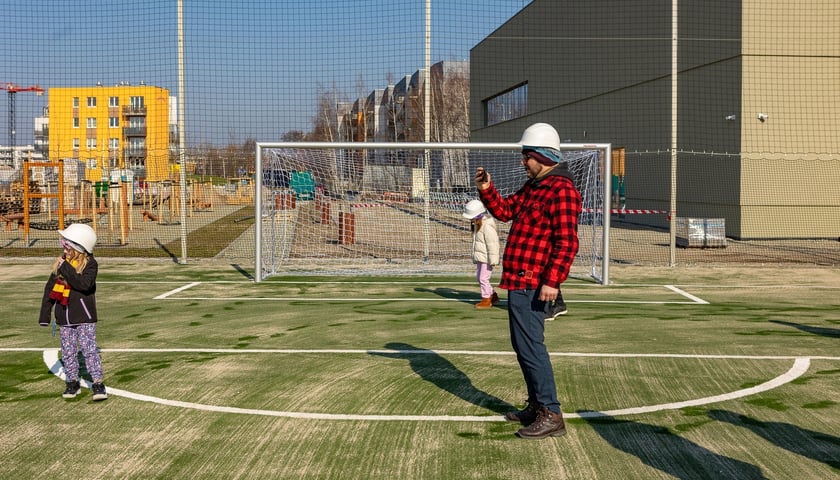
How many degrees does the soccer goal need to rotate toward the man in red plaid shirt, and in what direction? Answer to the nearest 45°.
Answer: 0° — it already faces them

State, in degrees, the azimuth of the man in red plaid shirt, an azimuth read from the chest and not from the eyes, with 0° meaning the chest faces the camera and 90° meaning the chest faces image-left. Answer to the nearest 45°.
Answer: approximately 90°

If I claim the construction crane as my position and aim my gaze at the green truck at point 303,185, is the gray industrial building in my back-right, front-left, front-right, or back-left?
front-left

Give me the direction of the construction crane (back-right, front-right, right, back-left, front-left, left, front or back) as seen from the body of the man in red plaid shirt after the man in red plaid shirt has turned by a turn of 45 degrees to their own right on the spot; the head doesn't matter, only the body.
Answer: front

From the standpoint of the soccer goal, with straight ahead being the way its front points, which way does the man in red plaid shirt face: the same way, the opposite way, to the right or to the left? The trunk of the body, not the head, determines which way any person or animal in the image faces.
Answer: to the right

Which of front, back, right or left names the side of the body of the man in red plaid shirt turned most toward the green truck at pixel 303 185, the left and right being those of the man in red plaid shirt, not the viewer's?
right

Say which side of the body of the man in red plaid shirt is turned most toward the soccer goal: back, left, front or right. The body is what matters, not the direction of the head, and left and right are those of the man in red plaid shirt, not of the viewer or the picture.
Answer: right

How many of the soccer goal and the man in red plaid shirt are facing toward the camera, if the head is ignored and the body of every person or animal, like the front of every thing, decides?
1

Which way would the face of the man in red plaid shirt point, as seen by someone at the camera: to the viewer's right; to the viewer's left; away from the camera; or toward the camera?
to the viewer's left

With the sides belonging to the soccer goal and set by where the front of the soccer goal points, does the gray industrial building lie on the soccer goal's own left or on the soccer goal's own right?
on the soccer goal's own left

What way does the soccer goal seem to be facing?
toward the camera
